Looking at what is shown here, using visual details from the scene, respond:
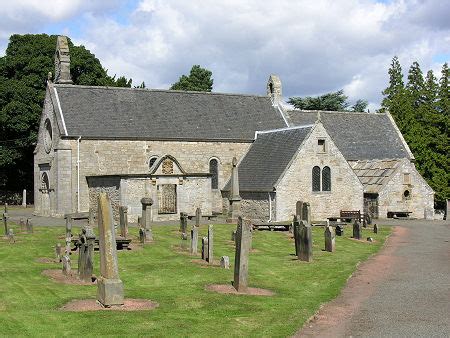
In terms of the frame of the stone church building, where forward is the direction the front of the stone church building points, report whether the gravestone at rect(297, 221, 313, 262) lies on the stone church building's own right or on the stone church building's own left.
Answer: on the stone church building's own left
